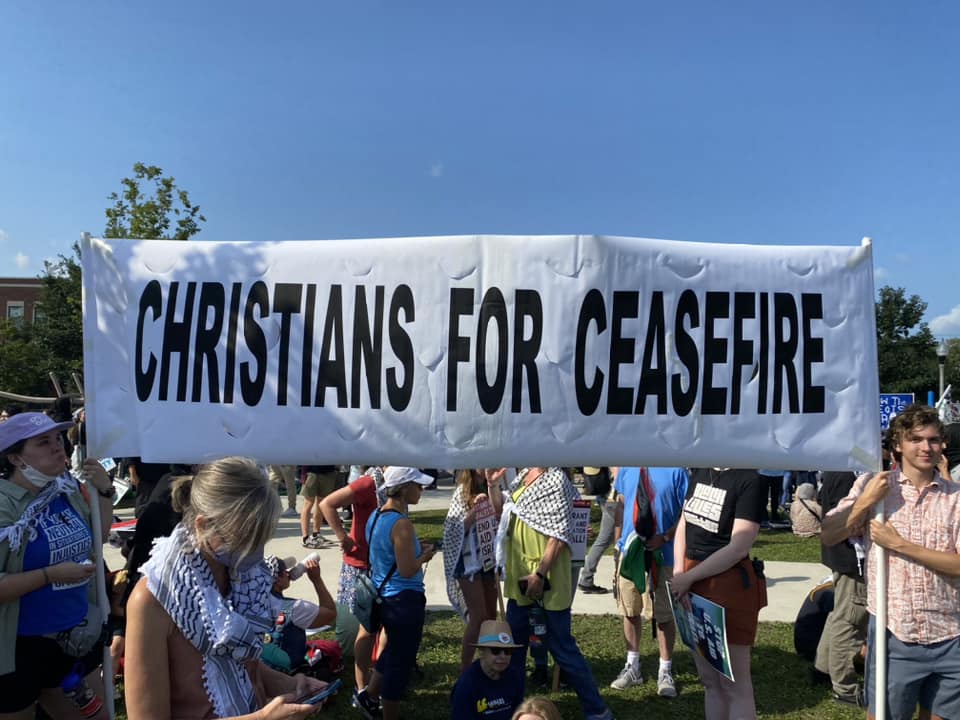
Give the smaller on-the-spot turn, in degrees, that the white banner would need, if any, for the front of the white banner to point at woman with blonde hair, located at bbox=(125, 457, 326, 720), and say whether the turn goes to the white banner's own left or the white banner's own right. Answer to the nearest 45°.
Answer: approximately 45° to the white banner's own right

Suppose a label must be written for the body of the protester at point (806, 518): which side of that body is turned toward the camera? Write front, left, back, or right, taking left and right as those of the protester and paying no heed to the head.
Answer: back

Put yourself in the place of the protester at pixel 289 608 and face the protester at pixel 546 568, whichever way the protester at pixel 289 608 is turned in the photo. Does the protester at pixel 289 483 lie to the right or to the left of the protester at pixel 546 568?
left

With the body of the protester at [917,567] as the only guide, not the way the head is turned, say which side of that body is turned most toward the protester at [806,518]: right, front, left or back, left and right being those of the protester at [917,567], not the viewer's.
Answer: back
